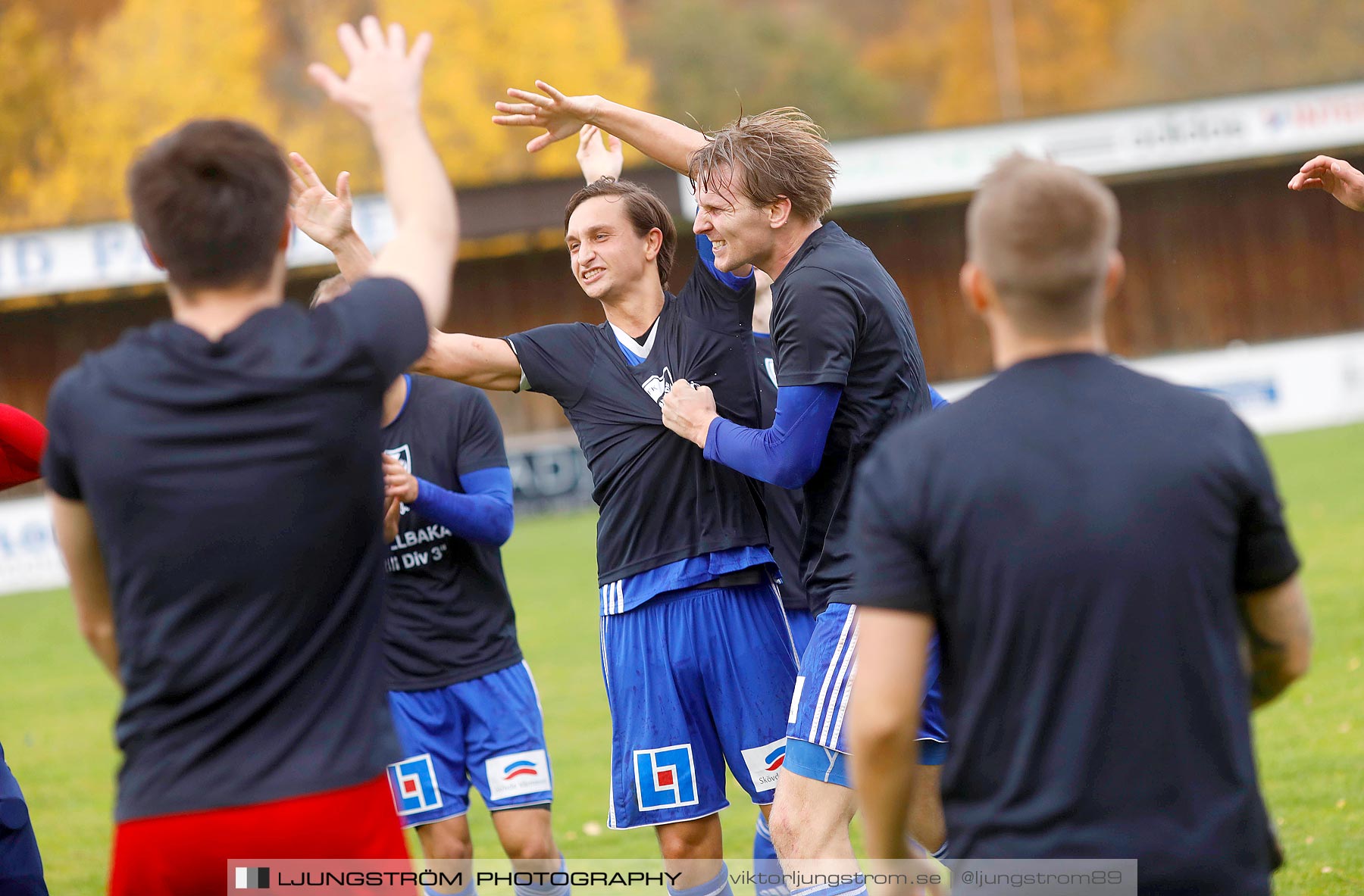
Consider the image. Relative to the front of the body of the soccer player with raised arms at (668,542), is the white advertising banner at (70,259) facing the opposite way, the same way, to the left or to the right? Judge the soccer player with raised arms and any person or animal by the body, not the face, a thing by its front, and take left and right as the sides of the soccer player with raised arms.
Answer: the same way

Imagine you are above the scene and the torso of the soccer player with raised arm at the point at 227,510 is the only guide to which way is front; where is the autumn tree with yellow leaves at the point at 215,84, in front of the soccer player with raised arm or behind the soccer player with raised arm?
in front

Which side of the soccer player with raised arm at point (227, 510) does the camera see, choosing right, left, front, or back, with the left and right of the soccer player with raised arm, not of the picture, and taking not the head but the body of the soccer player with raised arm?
back

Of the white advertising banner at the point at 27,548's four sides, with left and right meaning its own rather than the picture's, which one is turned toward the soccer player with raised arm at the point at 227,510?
front

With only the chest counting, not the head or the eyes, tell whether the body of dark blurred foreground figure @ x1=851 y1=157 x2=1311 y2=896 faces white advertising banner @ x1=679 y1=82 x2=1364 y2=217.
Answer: yes

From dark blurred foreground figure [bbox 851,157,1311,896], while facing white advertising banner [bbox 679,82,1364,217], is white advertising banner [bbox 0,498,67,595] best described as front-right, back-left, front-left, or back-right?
front-left

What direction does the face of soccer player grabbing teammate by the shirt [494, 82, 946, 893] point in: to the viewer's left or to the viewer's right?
to the viewer's left

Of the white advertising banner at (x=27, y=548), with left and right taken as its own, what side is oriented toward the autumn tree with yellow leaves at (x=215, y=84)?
back

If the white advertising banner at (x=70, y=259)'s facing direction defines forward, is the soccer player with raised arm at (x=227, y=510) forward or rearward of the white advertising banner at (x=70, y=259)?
forward

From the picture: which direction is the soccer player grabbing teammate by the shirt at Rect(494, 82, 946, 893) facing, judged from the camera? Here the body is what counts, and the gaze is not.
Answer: to the viewer's left

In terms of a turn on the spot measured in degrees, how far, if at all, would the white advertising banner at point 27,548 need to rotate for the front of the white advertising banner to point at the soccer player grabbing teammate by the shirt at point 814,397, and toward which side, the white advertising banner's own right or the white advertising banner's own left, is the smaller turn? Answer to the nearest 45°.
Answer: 0° — it already faces them

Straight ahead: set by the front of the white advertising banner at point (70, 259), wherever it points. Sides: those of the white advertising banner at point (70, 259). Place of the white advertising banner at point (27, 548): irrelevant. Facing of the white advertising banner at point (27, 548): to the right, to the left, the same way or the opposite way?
the same way

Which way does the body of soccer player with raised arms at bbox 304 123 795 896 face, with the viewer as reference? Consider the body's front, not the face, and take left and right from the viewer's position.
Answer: facing the viewer

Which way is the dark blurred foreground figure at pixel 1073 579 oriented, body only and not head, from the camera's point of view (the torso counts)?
away from the camera

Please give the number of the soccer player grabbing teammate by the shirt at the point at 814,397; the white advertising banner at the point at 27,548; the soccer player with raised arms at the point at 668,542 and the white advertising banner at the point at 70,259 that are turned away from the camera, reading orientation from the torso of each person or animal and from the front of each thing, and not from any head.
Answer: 0

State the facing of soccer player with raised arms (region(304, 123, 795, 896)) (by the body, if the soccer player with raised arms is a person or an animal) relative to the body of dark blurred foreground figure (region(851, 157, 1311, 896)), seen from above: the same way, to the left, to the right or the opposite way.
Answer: the opposite way
